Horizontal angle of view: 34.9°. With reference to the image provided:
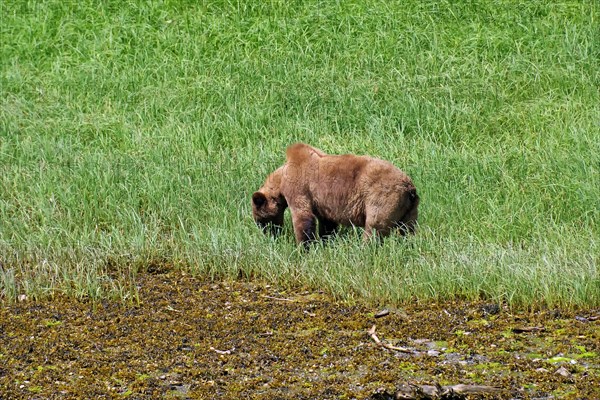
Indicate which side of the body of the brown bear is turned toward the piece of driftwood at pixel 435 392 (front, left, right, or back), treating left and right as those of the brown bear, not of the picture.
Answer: left

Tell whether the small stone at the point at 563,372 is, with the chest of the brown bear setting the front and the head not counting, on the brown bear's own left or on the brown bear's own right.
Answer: on the brown bear's own left

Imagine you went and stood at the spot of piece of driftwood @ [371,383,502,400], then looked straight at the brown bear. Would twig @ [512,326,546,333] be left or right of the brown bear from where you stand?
right

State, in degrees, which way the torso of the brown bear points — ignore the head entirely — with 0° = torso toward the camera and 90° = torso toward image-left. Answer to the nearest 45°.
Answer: approximately 90°

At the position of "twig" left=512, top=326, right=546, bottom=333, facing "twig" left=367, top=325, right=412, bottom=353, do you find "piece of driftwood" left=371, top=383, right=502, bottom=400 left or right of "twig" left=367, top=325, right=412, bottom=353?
left

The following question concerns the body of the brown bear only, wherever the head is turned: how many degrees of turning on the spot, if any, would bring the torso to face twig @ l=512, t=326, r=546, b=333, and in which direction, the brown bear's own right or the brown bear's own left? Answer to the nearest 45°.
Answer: approximately 135° to the brown bear's own left
